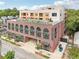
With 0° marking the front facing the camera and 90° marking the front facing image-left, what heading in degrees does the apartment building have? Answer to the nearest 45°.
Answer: approximately 45°
